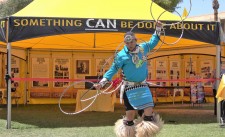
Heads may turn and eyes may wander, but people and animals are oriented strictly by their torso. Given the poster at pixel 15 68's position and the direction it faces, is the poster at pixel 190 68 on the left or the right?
on its left

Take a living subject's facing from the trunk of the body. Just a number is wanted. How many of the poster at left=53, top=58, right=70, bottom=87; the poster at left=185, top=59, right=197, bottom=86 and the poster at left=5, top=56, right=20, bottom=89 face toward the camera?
3

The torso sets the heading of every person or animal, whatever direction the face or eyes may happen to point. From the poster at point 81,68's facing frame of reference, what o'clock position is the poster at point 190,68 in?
the poster at point 190,68 is roughly at 9 o'clock from the poster at point 81,68.

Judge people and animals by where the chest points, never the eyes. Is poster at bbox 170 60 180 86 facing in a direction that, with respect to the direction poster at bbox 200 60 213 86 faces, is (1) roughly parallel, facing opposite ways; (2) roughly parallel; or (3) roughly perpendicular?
roughly parallel

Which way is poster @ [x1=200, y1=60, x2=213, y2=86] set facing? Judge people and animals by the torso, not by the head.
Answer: toward the camera

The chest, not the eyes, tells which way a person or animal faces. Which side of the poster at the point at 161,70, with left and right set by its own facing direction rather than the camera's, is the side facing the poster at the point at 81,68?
right

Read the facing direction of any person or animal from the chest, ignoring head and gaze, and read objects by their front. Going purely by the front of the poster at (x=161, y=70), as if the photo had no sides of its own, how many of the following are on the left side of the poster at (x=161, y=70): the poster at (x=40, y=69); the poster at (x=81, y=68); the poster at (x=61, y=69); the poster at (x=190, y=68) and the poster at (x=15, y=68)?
1

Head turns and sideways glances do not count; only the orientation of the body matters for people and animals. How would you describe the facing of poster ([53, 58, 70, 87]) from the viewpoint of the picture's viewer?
facing the viewer

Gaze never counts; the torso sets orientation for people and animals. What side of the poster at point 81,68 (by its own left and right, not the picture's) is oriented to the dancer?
front

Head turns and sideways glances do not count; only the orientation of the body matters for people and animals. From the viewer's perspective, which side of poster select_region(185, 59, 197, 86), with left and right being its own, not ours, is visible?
front

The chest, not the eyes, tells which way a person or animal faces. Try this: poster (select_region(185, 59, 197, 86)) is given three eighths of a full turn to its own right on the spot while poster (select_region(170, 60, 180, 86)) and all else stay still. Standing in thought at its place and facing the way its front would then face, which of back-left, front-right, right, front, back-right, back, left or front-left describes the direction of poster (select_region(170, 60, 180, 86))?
front-left

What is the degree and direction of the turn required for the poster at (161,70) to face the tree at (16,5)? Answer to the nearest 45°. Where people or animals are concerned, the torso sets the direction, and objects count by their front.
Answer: approximately 135° to its right

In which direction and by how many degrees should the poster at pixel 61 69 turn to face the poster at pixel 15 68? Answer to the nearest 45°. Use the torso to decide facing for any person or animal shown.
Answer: approximately 90° to its right

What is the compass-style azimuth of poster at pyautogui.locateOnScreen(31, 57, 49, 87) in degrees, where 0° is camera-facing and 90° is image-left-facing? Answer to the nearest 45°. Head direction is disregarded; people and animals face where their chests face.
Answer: approximately 0°

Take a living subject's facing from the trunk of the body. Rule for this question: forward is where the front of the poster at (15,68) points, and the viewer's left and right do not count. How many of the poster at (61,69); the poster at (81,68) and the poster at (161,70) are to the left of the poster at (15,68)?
3
